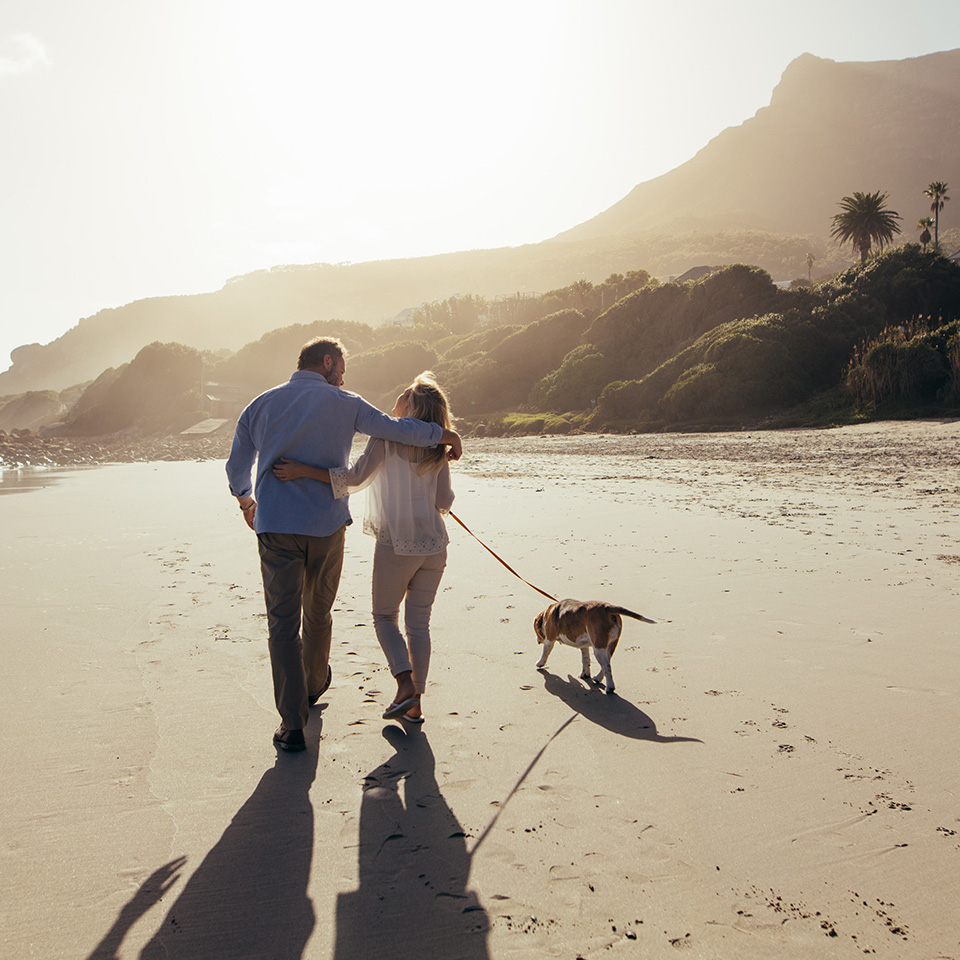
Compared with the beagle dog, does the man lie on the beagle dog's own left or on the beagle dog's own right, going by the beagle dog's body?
on the beagle dog's own left

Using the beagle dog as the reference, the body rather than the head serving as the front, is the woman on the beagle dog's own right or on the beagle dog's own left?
on the beagle dog's own left

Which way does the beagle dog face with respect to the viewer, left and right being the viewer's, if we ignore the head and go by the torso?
facing away from the viewer and to the left of the viewer

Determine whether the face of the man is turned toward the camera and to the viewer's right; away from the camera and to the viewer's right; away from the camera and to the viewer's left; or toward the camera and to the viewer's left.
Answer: away from the camera and to the viewer's right

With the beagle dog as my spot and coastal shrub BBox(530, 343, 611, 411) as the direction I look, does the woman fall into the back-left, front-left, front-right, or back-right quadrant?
back-left

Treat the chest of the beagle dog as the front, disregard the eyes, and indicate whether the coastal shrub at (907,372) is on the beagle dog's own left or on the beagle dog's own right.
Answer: on the beagle dog's own right

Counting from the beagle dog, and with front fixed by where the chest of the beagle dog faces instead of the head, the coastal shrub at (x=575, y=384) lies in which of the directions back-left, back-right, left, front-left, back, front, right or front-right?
front-right
